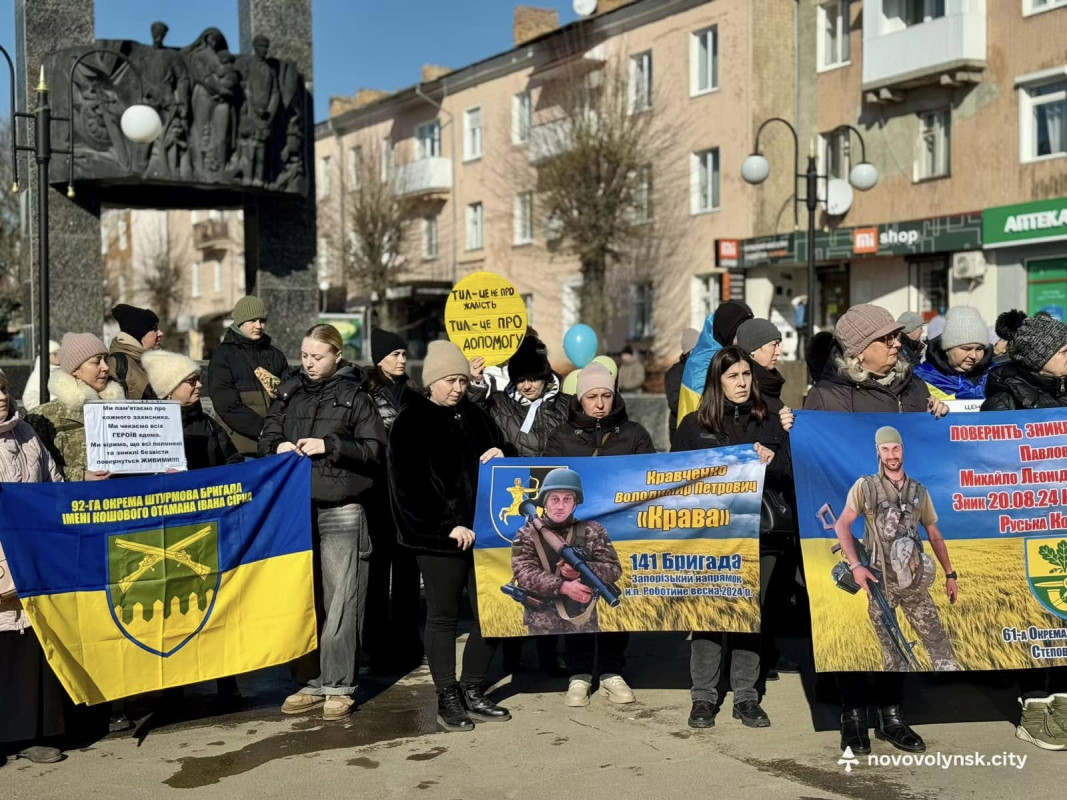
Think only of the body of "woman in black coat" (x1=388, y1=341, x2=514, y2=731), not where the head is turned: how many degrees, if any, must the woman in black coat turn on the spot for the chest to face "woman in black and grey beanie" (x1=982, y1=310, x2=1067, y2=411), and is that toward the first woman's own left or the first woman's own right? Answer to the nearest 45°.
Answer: approximately 45° to the first woman's own left

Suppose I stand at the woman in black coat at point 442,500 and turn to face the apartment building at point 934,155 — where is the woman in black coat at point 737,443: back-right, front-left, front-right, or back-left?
front-right

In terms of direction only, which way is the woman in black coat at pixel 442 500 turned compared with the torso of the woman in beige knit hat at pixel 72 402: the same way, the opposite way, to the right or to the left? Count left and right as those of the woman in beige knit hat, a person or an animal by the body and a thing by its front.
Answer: the same way

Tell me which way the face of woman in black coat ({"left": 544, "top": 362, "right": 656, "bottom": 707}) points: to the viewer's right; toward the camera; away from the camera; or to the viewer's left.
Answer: toward the camera

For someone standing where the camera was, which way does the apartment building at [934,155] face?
facing the viewer and to the left of the viewer

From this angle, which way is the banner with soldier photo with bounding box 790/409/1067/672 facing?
toward the camera

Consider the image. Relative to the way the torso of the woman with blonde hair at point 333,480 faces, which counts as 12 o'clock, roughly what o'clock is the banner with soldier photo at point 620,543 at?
The banner with soldier photo is roughly at 8 o'clock from the woman with blonde hair.

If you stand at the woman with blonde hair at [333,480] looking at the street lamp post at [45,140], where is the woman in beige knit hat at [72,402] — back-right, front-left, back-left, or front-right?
front-left

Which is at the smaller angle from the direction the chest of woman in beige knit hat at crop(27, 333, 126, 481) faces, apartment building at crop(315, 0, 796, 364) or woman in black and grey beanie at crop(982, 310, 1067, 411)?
the woman in black and grey beanie

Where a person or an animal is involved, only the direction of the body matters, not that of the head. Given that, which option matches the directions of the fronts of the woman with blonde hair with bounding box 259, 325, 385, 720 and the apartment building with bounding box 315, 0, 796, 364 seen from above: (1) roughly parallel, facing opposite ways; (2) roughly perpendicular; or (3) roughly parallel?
roughly parallel
